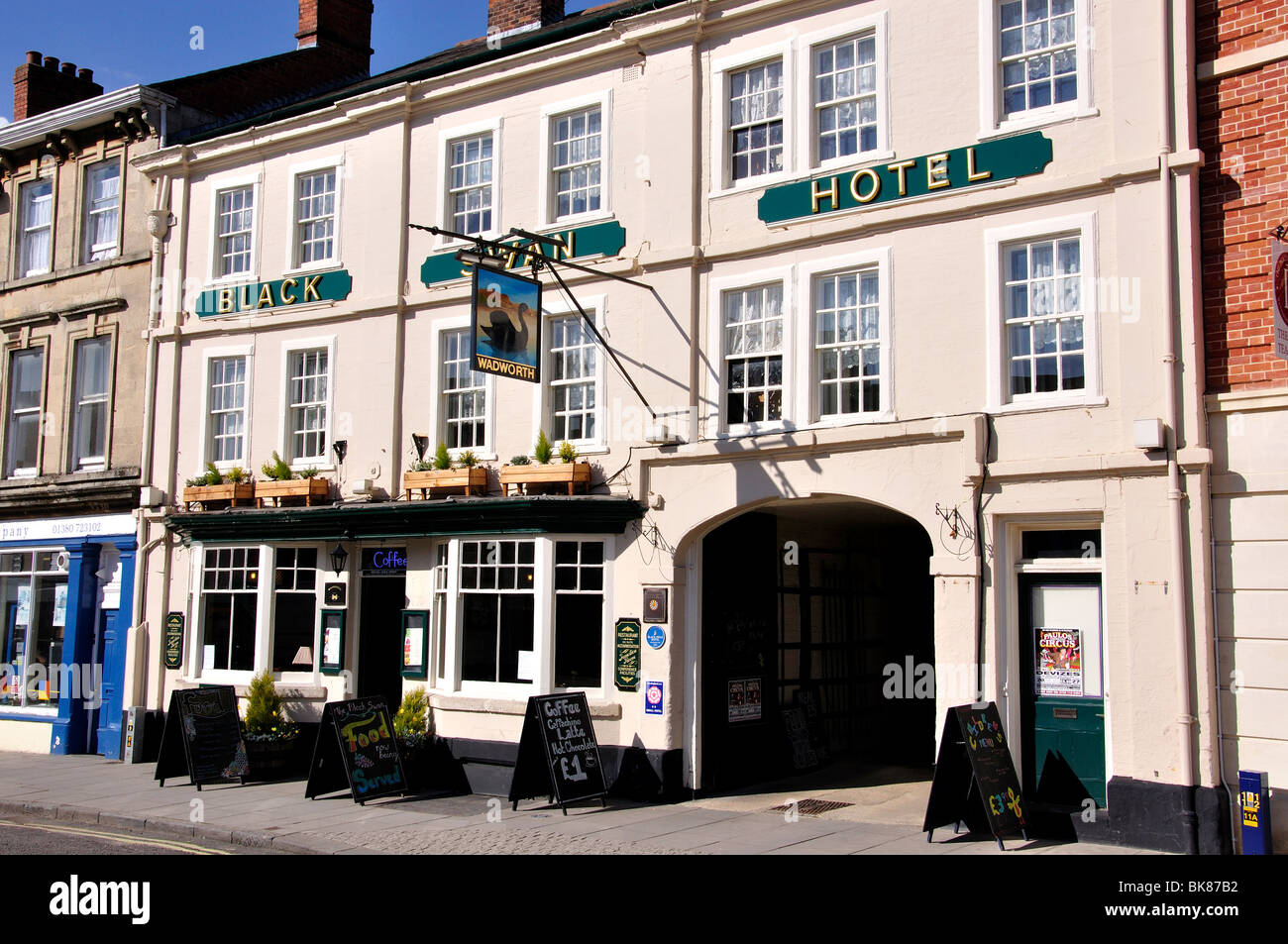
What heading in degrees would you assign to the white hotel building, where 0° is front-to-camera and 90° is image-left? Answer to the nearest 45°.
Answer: approximately 45°

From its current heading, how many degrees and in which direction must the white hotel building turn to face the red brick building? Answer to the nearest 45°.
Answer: approximately 90° to its left

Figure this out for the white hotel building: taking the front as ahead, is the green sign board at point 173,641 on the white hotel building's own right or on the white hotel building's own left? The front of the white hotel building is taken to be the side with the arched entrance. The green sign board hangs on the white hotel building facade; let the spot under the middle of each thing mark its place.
on the white hotel building's own right

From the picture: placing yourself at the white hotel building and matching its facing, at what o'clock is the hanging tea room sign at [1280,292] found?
The hanging tea room sign is roughly at 9 o'clock from the white hotel building.

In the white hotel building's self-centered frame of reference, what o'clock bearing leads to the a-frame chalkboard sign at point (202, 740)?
The a-frame chalkboard sign is roughly at 2 o'clock from the white hotel building.
